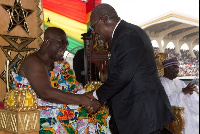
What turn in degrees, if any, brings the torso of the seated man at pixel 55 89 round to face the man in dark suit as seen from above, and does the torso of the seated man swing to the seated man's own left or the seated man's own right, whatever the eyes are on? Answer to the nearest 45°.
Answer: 0° — they already face them

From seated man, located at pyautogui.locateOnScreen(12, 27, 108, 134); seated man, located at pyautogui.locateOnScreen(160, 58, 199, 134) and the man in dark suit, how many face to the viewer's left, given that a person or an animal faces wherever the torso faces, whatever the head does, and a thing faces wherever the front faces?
1

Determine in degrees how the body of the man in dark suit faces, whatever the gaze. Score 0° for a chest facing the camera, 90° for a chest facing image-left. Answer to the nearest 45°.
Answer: approximately 90°

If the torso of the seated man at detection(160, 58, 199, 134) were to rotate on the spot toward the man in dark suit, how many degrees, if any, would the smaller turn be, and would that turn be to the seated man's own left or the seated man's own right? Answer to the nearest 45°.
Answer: approximately 45° to the seated man's own right

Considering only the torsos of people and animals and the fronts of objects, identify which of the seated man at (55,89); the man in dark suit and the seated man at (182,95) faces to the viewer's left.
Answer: the man in dark suit

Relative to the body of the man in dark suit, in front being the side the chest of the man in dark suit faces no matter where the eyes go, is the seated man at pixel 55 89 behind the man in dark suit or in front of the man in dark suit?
in front

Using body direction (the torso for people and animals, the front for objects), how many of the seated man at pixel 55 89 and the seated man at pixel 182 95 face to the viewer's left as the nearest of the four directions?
0

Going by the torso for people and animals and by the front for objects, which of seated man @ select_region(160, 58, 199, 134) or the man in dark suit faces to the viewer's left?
the man in dark suit

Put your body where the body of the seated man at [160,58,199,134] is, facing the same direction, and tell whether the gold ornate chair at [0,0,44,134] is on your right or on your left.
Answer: on your right

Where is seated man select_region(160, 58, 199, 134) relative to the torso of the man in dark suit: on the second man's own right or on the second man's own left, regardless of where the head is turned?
on the second man's own right

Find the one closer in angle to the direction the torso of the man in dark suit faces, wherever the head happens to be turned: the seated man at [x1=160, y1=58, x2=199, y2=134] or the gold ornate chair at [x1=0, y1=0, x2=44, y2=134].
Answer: the gold ornate chair

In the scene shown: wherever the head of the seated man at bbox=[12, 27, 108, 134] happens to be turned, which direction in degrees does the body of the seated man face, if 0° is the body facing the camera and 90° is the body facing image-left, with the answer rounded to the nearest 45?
approximately 315°

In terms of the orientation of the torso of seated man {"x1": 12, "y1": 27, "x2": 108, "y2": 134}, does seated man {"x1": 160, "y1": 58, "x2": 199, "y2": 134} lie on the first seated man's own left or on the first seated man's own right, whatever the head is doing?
on the first seated man's own left

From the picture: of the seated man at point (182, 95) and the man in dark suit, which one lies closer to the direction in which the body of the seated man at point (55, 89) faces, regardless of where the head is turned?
the man in dark suit
